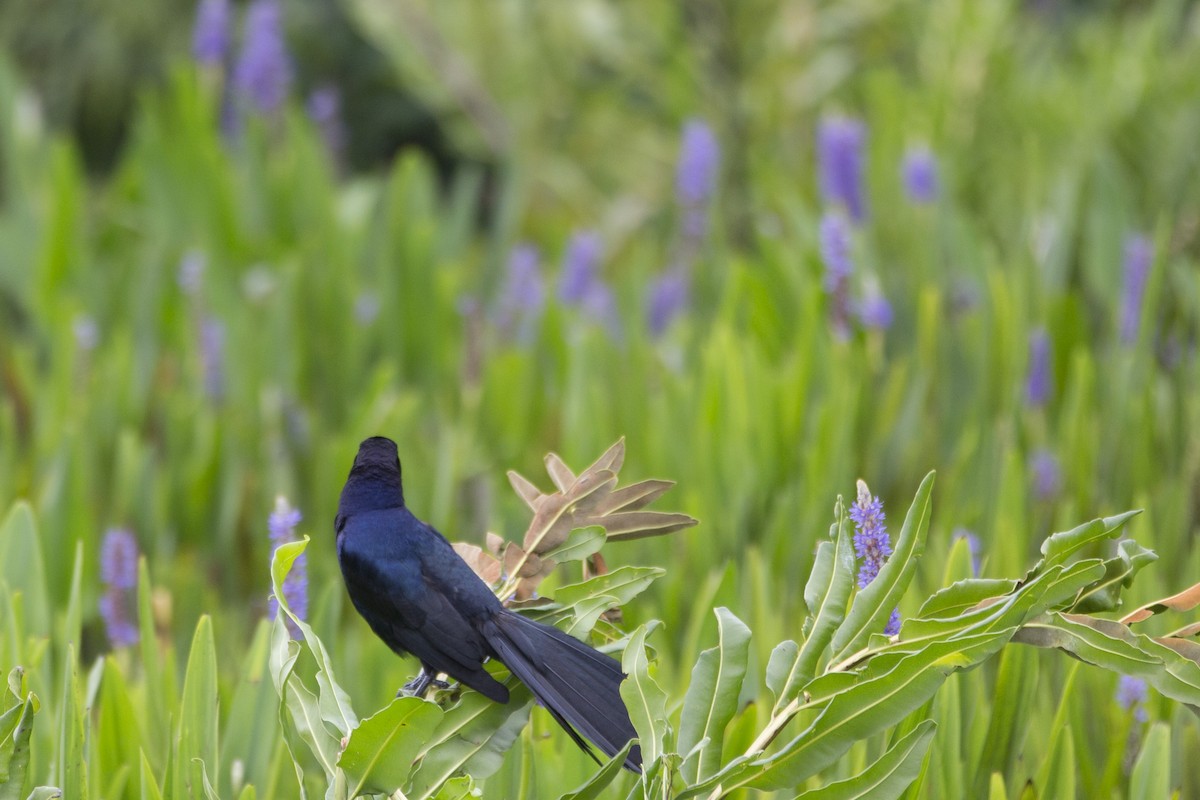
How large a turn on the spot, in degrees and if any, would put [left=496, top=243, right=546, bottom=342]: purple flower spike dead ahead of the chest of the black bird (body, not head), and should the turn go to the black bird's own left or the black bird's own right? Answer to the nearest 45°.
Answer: approximately 45° to the black bird's own right

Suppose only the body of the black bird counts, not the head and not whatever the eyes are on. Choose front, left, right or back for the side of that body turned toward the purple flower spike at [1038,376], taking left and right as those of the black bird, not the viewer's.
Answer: right

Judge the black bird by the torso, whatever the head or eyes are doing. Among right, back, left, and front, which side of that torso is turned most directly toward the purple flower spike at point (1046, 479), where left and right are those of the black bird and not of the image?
right

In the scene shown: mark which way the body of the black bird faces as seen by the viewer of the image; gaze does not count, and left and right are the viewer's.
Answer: facing away from the viewer and to the left of the viewer

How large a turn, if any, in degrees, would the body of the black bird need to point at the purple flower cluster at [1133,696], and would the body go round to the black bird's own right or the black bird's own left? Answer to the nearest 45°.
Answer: approximately 90° to the black bird's own right
